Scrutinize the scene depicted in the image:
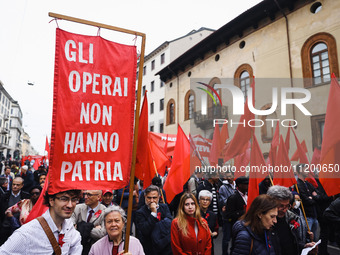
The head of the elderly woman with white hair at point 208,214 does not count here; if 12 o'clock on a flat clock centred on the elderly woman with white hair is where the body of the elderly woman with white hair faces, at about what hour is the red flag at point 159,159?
The red flag is roughly at 5 o'clock from the elderly woman with white hair.

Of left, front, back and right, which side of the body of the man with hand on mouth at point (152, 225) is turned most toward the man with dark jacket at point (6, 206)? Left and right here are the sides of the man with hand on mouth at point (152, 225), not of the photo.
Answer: right

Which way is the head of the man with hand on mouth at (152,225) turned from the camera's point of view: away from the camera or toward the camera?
toward the camera

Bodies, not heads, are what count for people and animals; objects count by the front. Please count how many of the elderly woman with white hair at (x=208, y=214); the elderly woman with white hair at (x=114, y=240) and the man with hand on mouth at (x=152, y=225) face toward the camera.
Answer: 3

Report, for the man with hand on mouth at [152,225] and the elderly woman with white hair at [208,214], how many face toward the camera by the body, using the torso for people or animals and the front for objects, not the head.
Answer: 2

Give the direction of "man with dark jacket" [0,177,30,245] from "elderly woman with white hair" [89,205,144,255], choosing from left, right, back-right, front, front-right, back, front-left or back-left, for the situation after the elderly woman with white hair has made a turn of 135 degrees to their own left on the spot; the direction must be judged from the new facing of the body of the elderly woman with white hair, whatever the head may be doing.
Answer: left

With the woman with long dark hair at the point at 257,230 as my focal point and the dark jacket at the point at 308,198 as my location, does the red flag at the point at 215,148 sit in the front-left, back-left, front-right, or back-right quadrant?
back-right

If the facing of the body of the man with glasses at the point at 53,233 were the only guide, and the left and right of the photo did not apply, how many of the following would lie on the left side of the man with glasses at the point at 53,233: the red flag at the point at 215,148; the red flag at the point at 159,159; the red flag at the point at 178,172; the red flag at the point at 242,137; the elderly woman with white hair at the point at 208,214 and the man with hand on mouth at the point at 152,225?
6

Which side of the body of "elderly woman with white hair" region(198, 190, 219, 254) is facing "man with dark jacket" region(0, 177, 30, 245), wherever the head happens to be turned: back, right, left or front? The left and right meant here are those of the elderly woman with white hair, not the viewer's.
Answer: right

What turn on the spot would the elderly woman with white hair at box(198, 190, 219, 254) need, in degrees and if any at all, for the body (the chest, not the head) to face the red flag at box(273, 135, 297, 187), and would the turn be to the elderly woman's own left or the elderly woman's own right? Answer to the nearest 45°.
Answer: approximately 135° to the elderly woman's own left

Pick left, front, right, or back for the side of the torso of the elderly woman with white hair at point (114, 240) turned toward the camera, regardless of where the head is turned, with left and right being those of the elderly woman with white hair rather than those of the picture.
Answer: front

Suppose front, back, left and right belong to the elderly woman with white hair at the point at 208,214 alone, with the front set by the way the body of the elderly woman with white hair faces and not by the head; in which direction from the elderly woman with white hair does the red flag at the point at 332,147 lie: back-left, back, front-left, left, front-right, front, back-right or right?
left

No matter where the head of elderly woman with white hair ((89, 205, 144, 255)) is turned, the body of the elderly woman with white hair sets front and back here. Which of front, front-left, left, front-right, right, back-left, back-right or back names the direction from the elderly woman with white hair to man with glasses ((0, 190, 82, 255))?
front-right
